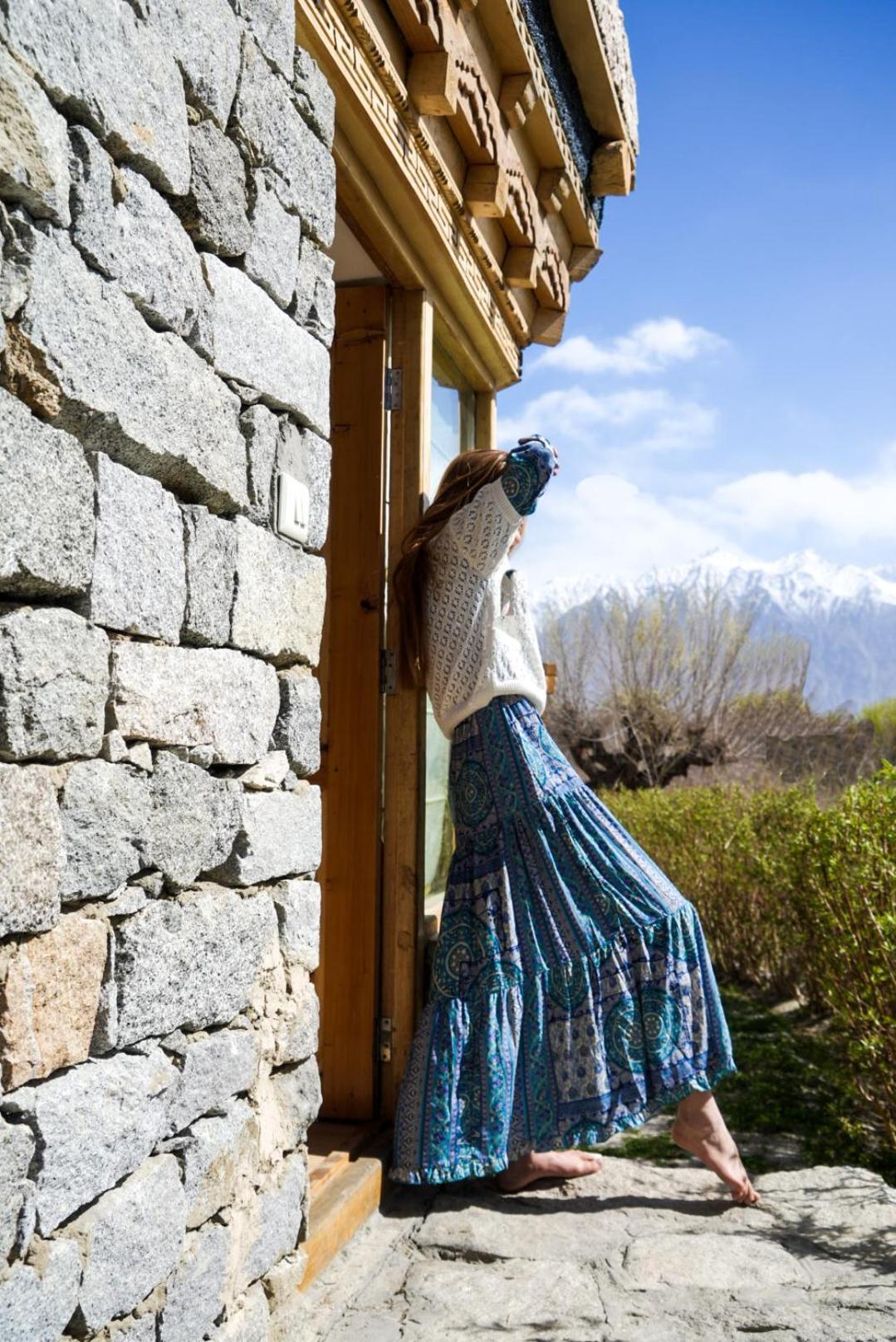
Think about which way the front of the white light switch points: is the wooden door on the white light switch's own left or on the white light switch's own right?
on the white light switch's own left

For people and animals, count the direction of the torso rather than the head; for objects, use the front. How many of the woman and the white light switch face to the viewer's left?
0

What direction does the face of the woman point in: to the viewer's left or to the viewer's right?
to the viewer's right

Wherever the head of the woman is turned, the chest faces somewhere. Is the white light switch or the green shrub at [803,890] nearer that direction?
the green shrub

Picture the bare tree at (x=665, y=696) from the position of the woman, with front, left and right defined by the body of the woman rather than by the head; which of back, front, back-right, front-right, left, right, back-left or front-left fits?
left

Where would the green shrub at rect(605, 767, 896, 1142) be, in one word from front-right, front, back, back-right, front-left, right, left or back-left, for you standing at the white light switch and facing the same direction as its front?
left

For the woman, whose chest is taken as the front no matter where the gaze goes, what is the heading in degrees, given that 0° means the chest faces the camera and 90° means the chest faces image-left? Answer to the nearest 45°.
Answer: approximately 270°
